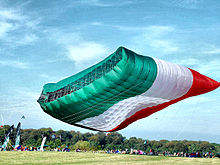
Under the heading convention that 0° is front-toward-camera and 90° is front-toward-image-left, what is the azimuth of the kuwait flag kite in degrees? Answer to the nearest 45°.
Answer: approximately 45°
